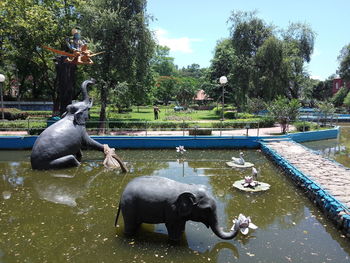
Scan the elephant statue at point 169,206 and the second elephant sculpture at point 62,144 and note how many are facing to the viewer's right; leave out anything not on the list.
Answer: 2

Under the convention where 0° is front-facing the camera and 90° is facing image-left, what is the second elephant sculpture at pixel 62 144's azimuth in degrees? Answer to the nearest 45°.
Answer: approximately 270°

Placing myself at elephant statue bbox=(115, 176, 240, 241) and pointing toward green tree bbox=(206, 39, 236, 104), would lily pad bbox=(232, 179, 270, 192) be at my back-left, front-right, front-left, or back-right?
front-right

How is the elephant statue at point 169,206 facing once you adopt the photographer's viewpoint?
facing to the right of the viewer

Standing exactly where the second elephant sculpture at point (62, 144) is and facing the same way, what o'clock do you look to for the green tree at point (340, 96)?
The green tree is roughly at 11 o'clock from the second elephant sculpture.

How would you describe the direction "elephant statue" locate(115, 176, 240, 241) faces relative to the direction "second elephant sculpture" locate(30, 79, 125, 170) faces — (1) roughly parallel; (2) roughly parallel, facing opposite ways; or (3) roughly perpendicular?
roughly parallel

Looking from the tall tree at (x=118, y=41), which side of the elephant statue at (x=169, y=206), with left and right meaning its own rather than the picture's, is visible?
left

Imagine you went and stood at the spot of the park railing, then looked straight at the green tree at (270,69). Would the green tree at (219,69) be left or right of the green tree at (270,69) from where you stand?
left

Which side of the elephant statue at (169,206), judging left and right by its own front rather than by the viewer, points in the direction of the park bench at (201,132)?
left

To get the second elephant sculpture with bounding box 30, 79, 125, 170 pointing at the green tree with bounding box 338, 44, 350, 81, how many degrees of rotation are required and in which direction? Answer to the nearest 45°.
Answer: approximately 45° to its left

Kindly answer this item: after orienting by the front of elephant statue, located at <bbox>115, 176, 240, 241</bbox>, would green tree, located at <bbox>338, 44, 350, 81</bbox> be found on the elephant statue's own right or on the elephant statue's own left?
on the elephant statue's own left

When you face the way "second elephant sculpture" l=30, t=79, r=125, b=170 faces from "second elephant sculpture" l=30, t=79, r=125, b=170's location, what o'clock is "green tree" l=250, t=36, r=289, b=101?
The green tree is roughly at 11 o'clock from the second elephant sculpture.
